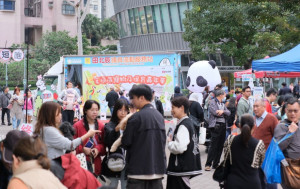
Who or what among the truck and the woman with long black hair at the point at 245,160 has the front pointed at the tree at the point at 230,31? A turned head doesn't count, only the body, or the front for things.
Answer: the woman with long black hair

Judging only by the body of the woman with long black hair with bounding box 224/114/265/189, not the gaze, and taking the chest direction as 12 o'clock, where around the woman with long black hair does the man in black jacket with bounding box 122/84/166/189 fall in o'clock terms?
The man in black jacket is roughly at 8 o'clock from the woman with long black hair.

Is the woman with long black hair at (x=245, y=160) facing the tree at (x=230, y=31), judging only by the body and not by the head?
yes

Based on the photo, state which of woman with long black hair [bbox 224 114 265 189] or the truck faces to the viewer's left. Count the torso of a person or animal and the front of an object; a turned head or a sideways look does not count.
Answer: the truck

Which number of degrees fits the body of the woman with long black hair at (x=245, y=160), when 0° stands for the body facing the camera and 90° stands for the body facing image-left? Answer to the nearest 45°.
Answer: approximately 180°

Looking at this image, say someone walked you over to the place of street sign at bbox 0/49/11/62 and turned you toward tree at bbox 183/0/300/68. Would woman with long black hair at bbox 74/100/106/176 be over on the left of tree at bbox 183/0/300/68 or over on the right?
right

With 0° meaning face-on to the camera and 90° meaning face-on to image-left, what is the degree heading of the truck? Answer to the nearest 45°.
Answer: approximately 90°

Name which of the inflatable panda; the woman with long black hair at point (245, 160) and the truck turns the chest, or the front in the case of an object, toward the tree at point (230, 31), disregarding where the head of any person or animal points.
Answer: the woman with long black hair
